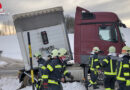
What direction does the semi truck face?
to the viewer's right

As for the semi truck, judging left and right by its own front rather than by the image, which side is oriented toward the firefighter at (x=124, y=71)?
right

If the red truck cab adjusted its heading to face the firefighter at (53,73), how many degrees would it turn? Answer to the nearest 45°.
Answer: approximately 90° to its right

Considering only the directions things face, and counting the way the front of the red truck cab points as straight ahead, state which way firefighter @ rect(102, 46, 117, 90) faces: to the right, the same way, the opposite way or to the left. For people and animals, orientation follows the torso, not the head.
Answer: to the left

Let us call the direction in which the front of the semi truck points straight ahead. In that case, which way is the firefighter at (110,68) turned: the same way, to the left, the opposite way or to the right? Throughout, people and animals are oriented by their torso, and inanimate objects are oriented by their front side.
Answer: to the left

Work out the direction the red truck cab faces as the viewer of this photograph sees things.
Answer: facing to the right of the viewer

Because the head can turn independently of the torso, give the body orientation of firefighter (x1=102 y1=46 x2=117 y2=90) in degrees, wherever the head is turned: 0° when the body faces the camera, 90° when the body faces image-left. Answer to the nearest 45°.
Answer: approximately 180°

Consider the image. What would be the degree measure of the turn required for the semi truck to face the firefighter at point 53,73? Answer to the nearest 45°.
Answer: approximately 90° to its right

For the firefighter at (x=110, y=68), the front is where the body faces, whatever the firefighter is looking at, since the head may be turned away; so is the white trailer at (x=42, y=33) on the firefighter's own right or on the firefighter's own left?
on the firefighter's own left
